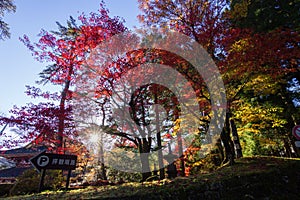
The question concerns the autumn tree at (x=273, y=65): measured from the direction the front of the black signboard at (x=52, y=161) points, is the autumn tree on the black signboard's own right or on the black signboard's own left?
on the black signboard's own left

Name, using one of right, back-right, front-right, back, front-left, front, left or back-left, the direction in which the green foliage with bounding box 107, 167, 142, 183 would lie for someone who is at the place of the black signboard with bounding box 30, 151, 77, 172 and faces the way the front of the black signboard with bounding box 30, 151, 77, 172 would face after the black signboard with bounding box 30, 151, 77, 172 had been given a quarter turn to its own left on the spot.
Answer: front-left

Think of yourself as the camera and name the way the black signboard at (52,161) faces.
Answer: facing the viewer
